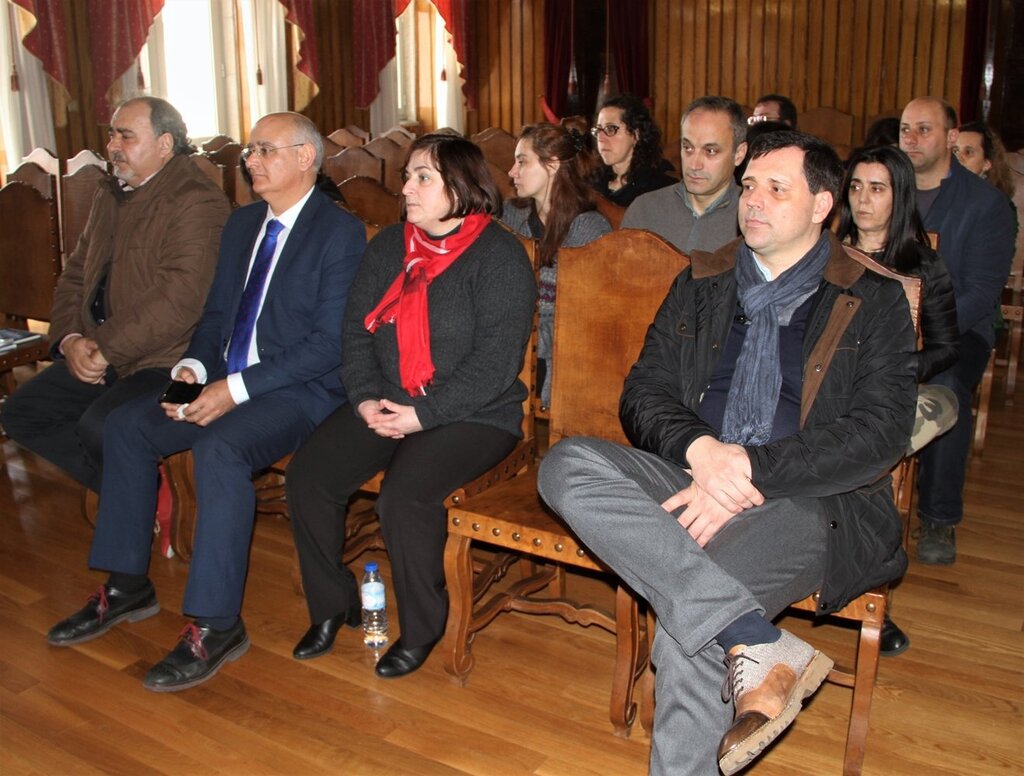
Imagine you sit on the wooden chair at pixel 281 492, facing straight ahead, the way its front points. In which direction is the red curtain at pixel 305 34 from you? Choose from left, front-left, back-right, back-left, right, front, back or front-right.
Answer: back-right

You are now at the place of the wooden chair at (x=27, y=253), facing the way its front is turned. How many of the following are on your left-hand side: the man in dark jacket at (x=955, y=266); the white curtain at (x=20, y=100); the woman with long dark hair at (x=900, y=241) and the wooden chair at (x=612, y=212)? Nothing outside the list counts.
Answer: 3

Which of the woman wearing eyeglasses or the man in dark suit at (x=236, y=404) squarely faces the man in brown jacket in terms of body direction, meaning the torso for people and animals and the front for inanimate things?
the woman wearing eyeglasses

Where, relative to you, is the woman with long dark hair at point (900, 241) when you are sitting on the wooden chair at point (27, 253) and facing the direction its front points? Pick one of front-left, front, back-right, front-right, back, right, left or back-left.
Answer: left

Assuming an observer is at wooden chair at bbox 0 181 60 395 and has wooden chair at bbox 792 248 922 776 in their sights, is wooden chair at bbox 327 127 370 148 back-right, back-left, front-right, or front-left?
back-left

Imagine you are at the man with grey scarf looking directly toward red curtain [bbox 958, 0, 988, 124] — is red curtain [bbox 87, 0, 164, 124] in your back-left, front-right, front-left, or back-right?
front-left

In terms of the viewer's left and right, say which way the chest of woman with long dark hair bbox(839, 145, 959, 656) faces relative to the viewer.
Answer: facing the viewer and to the left of the viewer

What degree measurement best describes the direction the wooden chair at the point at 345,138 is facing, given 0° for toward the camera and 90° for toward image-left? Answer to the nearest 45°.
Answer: approximately 45°

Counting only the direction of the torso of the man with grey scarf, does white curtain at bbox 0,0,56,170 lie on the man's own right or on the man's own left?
on the man's own right

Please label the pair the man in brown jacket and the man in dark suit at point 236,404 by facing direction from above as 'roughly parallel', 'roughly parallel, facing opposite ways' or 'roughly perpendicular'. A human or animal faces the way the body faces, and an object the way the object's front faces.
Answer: roughly parallel

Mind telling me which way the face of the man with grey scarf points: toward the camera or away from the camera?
toward the camera

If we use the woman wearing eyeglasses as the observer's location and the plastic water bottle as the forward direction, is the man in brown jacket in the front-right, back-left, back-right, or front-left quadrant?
front-right

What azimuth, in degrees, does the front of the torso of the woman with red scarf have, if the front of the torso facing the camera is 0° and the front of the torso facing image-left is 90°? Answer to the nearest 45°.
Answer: approximately 45°

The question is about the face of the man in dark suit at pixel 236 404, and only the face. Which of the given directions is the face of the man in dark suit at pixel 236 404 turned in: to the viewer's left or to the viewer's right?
to the viewer's left

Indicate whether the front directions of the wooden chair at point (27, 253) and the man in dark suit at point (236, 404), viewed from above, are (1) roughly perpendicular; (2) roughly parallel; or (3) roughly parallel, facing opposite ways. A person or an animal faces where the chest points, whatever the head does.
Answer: roughly parallel

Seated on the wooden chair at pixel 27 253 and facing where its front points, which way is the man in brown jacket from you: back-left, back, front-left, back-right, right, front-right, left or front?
front-left
